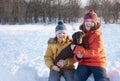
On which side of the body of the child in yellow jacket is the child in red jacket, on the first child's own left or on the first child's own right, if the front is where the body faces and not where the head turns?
on the first child's own left

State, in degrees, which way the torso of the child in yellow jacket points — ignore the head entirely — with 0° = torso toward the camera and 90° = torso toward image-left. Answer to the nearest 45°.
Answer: approximately 0°
